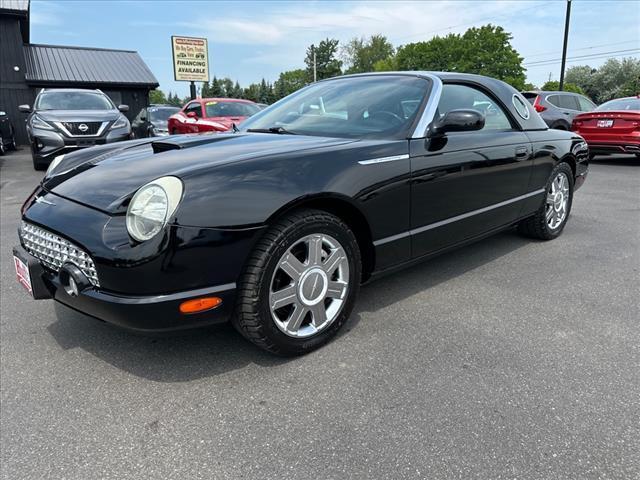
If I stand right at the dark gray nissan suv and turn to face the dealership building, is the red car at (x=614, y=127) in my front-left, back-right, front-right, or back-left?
back-right

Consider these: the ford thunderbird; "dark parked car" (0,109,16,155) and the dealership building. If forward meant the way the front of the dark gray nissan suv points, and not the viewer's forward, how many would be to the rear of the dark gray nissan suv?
2

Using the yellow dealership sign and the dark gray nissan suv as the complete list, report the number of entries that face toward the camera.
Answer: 2

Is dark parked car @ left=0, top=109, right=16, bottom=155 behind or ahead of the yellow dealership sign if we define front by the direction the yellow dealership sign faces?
ahead

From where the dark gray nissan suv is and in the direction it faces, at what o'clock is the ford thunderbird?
The ford thunderbird is roughly at 12 o'clock from the dark gray nissan suv.

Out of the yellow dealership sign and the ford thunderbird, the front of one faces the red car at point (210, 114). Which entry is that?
the yellow dealership sign

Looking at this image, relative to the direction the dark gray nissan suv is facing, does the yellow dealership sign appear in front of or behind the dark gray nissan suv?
behind

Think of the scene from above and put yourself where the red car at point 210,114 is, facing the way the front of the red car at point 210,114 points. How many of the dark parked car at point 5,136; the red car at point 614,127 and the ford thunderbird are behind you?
1

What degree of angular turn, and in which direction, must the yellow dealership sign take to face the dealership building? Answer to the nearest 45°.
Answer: approximately 90° to its right

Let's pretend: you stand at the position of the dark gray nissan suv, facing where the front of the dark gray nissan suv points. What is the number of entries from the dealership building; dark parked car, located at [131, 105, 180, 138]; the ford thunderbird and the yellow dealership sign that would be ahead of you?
1

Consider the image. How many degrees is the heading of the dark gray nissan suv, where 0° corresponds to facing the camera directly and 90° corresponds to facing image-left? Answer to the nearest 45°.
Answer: approximately 0°

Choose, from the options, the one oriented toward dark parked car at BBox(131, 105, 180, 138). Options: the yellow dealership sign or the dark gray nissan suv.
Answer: the yellow dealership sign
